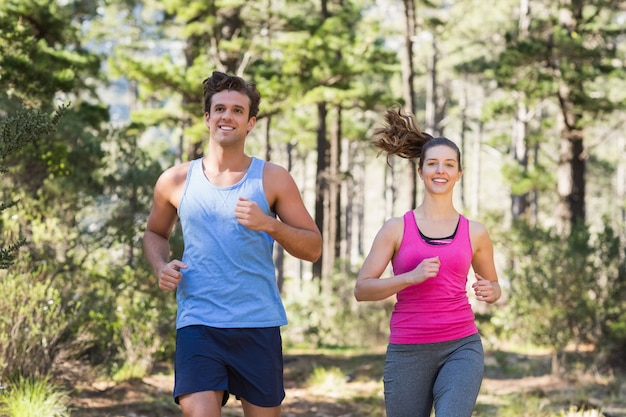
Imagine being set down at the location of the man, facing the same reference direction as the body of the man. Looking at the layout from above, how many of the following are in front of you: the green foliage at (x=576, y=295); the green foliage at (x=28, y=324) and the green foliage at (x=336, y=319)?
0

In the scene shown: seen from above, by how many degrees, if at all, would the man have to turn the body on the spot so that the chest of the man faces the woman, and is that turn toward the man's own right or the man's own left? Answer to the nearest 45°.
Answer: approximately 90° to the man's own left

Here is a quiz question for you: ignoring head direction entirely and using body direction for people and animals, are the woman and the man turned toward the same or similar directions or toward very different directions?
same or similar directions

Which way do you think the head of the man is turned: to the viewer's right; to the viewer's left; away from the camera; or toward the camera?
toward the camera

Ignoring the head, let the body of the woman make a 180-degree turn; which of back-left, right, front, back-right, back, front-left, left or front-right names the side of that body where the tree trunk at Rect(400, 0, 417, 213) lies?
front

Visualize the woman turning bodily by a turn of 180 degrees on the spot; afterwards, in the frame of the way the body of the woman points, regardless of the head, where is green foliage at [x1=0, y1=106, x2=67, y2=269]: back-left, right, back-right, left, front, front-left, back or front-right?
left

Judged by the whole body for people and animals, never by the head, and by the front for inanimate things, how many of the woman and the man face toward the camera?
2

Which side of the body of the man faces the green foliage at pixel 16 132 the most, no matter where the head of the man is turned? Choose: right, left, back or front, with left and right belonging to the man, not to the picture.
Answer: right

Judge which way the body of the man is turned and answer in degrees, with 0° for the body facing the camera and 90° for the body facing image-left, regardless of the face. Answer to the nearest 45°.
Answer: approximately 0°

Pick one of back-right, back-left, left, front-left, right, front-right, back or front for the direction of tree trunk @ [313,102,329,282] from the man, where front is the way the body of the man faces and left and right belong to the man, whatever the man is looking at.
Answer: back

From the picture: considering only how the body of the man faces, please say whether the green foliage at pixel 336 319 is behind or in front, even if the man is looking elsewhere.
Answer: behind

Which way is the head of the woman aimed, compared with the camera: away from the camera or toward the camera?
toward the camera
